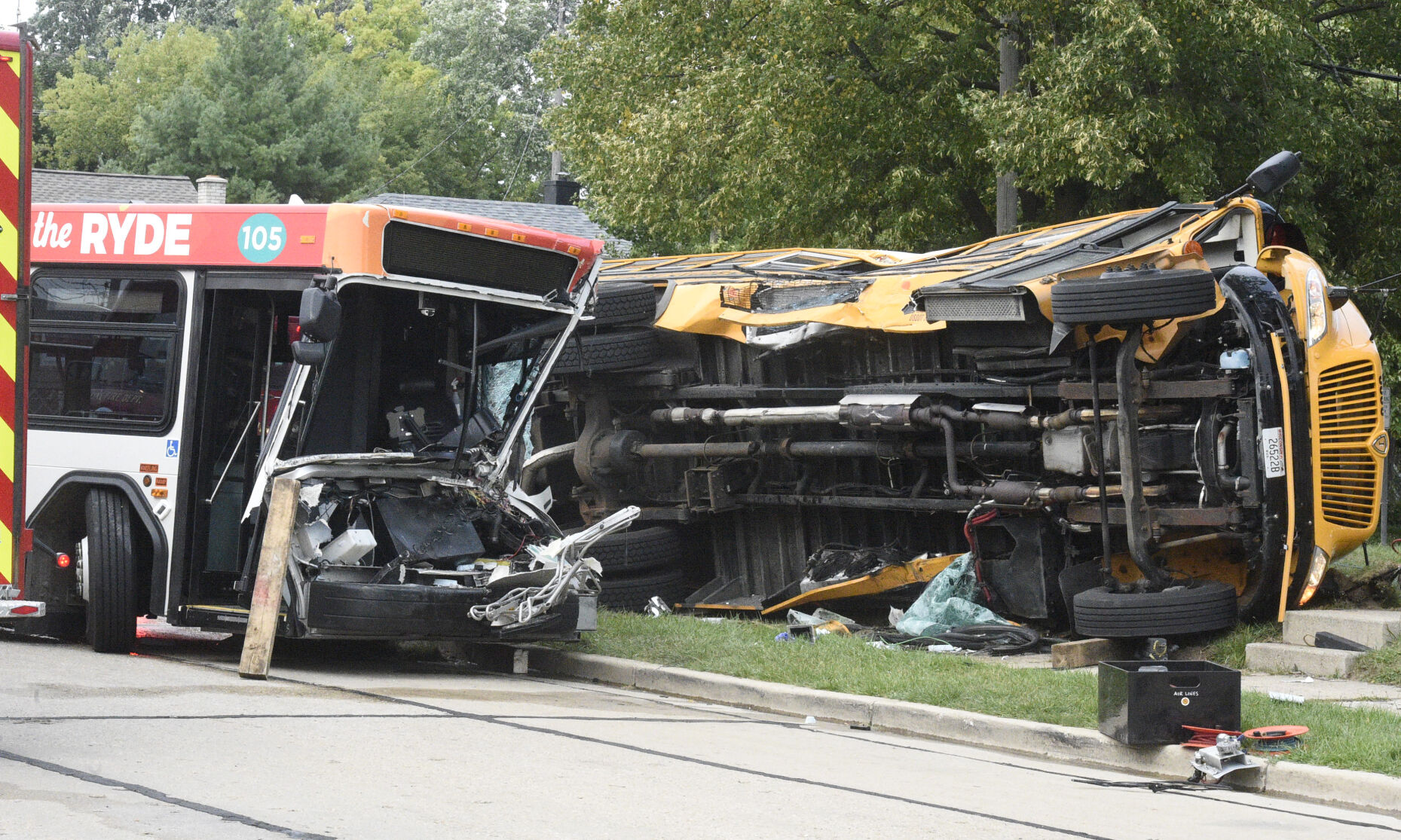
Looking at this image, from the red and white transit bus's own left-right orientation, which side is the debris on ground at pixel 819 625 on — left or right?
on its left

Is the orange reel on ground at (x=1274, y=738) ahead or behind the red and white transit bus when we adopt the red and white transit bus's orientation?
ahead

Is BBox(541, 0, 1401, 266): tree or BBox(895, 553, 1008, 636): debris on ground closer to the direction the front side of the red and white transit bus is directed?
the debris on ground

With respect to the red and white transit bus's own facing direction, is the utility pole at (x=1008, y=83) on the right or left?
on its left

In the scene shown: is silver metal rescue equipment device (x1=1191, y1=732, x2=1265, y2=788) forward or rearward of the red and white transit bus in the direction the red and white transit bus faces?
forward

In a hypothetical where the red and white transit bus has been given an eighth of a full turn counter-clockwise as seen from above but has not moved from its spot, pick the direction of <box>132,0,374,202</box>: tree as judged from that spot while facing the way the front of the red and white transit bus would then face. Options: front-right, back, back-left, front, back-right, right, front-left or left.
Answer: left

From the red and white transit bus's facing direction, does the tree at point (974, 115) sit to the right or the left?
on its left

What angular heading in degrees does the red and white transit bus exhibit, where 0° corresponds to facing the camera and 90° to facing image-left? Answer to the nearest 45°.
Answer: approximately 315°
